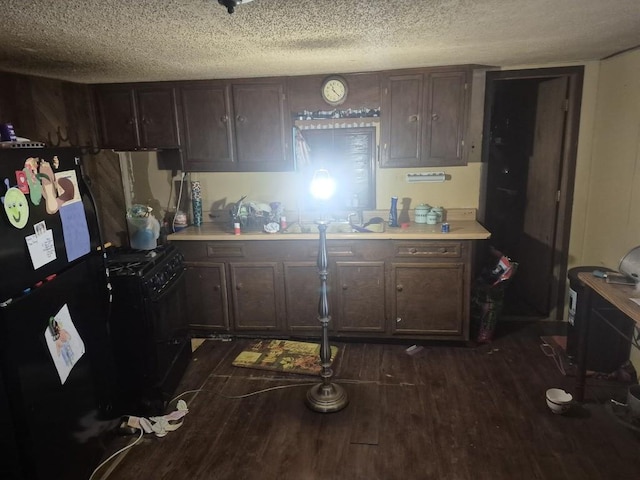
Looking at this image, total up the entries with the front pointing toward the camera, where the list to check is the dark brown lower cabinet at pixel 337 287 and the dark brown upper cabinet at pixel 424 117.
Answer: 2

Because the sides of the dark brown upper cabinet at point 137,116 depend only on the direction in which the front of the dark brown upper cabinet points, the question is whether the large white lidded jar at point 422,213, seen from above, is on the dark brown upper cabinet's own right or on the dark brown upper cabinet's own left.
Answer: on the dark brown upper cabinet's own left

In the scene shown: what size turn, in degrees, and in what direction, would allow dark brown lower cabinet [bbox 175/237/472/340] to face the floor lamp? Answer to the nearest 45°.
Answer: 0° — it already faces it

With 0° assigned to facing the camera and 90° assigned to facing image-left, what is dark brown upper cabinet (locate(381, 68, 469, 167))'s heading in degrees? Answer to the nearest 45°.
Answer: approximately 0°

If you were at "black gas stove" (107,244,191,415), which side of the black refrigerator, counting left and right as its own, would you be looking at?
left

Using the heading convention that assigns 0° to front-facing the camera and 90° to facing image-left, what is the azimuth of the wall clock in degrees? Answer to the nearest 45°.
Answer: approximately 0°
